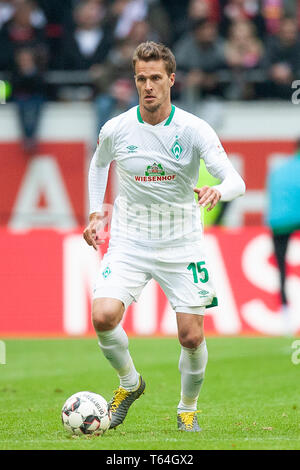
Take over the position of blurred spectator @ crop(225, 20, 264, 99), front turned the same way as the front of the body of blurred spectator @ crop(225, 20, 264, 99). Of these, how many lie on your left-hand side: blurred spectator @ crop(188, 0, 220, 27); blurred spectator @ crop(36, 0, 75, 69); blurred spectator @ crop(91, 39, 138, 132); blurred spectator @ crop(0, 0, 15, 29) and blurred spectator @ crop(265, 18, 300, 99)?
1

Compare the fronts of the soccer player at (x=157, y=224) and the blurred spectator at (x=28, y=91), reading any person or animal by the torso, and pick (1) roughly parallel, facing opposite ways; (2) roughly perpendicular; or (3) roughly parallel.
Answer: roughly parallel

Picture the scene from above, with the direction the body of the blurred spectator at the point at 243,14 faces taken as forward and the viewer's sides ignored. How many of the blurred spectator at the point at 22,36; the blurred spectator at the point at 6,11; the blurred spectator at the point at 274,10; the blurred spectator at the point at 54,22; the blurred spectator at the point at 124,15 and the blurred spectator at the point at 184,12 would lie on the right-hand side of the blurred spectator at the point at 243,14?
5

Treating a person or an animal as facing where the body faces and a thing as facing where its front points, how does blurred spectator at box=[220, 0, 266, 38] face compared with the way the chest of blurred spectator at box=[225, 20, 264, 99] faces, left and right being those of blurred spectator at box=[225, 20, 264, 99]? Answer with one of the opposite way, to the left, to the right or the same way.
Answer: the same way

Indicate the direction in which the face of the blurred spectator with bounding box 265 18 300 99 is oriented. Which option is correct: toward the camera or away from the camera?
toward the camera

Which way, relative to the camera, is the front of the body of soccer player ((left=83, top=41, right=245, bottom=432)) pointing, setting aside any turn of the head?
toward the camera

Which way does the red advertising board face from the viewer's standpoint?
toward the camera

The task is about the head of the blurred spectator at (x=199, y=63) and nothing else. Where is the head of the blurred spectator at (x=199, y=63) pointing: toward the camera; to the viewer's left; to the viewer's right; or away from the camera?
toward the camera

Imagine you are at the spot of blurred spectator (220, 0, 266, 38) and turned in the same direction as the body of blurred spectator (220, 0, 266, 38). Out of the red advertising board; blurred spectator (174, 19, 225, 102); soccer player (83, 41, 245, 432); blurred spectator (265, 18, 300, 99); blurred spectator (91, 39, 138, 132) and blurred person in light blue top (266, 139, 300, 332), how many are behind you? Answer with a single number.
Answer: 0

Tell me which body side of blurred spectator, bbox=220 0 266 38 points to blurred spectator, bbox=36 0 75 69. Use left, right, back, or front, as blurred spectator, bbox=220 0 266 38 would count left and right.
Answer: right

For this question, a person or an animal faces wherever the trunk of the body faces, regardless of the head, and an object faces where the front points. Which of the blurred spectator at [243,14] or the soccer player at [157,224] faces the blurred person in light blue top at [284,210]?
the blurred spectator at [243,14]

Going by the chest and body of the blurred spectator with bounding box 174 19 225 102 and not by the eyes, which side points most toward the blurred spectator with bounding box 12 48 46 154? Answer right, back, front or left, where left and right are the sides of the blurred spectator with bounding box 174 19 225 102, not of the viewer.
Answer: right

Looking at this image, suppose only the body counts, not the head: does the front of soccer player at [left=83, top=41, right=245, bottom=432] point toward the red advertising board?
no

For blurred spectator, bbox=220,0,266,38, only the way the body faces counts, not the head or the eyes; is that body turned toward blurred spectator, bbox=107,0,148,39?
no

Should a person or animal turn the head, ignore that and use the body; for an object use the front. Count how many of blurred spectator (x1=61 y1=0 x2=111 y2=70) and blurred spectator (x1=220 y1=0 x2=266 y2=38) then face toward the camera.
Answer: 2

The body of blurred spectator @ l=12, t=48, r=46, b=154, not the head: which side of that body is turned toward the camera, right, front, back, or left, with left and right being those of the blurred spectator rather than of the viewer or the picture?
front

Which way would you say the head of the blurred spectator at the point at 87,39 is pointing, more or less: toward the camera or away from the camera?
toward the camera

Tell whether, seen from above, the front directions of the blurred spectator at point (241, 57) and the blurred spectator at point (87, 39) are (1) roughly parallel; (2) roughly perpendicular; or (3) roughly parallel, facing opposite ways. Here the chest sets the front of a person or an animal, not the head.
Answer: roughly parallel
